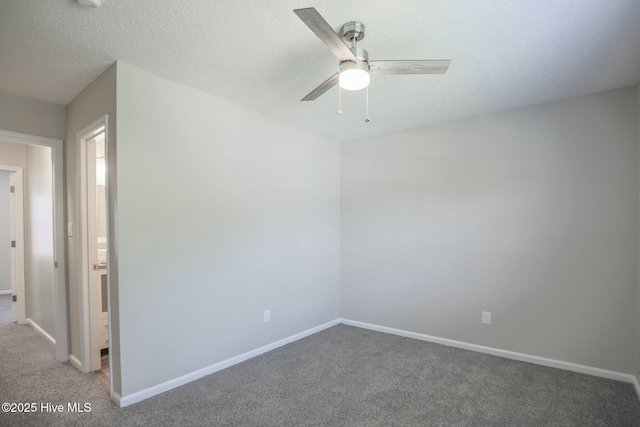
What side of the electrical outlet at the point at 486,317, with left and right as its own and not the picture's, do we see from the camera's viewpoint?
front
